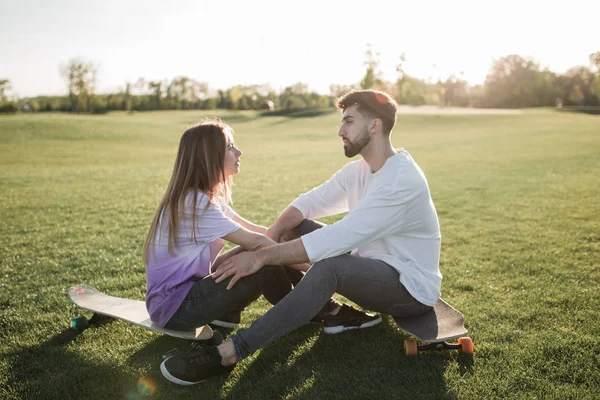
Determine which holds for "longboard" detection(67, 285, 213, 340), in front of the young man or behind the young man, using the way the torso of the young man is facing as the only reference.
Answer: in front

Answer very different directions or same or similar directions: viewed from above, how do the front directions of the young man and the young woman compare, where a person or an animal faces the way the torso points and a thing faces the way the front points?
very different directions

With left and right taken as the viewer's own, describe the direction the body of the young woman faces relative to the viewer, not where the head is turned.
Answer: facing to the right of the viewer

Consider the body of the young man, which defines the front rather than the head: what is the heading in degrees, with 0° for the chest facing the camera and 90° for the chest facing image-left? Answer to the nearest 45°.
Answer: approximately 90°

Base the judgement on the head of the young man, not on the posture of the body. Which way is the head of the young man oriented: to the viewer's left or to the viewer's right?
to the viewer's left

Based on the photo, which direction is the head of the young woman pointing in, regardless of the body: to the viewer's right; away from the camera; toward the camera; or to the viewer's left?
to the viewer's right
